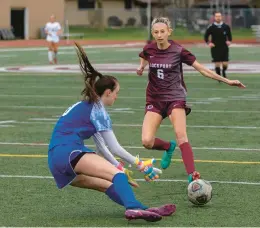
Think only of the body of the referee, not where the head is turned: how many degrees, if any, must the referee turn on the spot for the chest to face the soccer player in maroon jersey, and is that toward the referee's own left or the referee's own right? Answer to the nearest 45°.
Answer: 0° — they already face them

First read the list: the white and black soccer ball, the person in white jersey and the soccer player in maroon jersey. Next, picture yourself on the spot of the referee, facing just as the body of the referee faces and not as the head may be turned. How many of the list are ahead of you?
2

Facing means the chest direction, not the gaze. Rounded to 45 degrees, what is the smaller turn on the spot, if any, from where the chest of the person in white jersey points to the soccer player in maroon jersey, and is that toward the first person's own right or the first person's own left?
0° — they already face them

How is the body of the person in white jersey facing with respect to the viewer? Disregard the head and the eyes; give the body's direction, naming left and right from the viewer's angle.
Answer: facing the viewer

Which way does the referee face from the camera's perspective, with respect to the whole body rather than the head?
toward the camera

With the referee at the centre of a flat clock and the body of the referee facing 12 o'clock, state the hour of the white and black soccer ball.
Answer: The white and black soccer ball is roughly at 12 o'clock from the referee.

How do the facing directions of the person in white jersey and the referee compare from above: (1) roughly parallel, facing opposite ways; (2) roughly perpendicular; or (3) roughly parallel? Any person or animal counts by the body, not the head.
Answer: roughly parallel

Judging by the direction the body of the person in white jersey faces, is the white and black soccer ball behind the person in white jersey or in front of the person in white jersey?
in front

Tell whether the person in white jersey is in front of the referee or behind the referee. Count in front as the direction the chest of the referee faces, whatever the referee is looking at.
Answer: behind

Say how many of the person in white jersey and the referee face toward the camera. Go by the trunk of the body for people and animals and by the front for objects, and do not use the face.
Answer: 2
